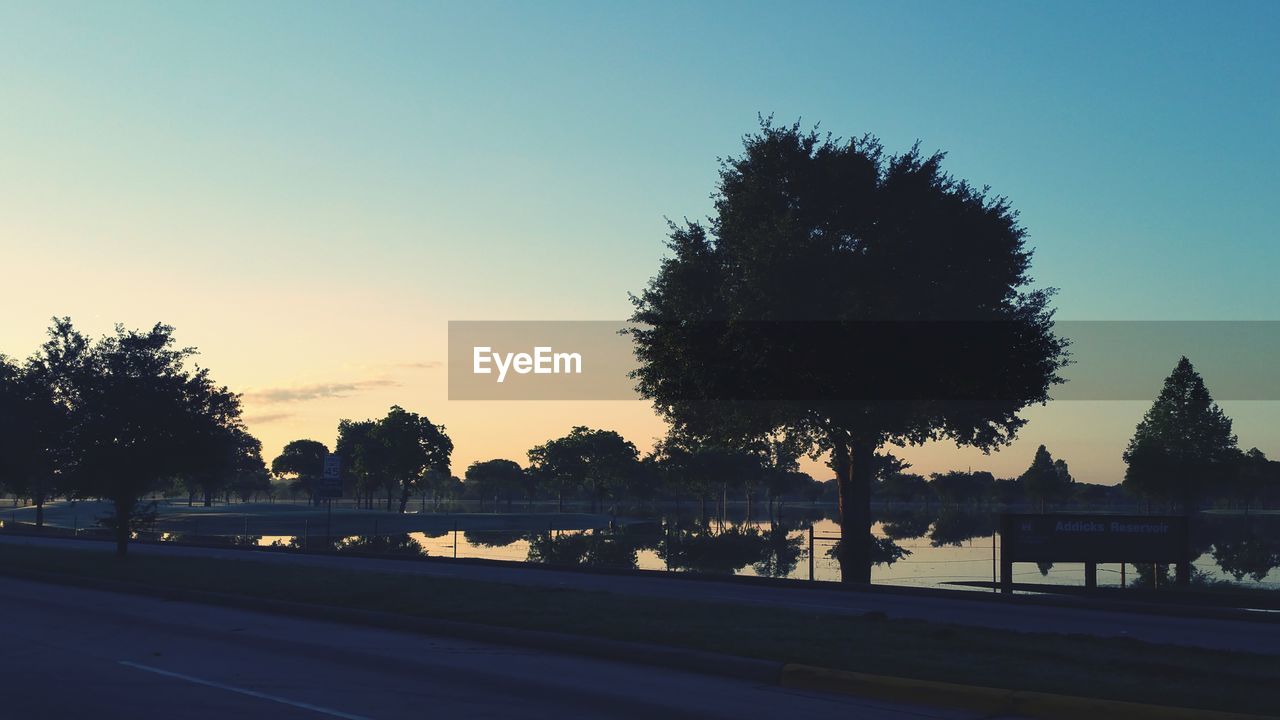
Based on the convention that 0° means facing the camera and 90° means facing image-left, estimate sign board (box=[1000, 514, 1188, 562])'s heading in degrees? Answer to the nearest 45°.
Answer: approximately 0°

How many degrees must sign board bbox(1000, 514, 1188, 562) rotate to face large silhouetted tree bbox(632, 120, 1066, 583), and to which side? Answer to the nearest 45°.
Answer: approximately 135° to its right

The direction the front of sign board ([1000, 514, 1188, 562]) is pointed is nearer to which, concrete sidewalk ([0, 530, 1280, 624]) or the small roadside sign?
the concrete sidewalk

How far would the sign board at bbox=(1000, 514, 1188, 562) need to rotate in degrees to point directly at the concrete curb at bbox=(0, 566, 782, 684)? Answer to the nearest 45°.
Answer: approximately 45° to its right

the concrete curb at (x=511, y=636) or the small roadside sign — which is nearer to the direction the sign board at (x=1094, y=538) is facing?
the concrete curb

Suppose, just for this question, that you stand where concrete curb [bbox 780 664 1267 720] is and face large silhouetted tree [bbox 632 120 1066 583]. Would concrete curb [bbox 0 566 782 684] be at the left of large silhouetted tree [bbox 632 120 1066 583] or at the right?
left

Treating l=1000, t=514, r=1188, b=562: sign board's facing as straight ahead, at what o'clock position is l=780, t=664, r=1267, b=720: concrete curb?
The concrete curb is roughly at 12 o'clock from the sign board.

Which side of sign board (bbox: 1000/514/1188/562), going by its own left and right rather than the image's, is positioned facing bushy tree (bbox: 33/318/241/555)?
right

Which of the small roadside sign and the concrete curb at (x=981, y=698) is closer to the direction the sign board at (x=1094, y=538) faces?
the concrete curb

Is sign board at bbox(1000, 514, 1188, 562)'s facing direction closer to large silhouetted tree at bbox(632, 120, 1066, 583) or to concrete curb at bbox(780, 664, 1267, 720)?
the concrete curb
